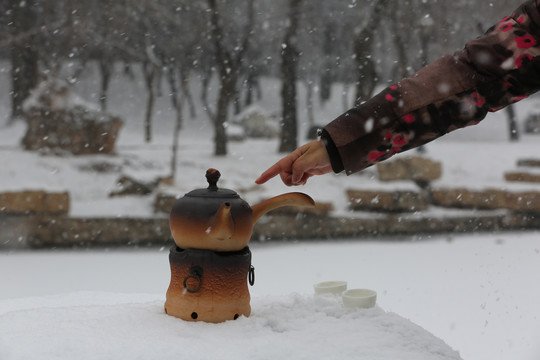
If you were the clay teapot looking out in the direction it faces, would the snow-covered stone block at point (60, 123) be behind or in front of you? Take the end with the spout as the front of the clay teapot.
behind
